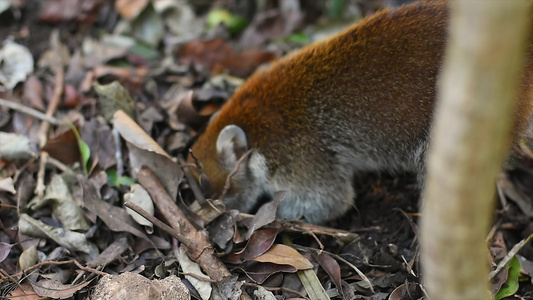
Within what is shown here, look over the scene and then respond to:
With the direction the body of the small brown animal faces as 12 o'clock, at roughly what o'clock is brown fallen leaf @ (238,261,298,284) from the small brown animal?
The brown fallen leaf is roughly at 10 o'clock from the small brown animal.

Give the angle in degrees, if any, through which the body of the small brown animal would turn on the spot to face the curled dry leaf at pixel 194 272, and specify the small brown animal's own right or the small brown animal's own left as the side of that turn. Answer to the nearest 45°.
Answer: approximately 45° to the small brown animal's own left

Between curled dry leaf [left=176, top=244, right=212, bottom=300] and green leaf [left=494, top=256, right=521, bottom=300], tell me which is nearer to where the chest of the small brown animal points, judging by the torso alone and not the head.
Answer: the curled dry leaf

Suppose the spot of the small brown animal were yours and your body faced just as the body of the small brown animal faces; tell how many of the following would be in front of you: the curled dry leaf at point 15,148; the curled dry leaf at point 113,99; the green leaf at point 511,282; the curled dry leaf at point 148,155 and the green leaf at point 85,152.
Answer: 4

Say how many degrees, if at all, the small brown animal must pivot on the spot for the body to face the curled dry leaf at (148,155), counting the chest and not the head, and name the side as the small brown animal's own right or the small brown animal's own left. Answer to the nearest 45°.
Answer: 0° — it already faces it

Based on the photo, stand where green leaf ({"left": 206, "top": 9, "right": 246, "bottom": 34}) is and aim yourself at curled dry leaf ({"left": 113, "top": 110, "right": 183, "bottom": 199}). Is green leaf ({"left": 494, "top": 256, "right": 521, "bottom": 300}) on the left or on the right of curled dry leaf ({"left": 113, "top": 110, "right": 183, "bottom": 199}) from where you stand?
left

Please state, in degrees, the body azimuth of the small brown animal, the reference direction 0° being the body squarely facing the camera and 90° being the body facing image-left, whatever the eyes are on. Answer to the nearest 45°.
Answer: approximately 90°

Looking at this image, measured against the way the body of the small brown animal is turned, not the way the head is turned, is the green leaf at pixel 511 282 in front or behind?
behind

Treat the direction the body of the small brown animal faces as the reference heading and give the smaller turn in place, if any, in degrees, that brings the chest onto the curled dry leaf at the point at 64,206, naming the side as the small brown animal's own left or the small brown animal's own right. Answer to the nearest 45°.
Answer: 0° — it already faces it

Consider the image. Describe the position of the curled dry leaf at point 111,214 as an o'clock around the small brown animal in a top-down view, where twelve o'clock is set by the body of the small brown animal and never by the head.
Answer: The curled dry leaf is roughly at 11 o'clock from the small brown animal.

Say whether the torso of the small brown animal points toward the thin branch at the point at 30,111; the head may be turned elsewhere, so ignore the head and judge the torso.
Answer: yes
